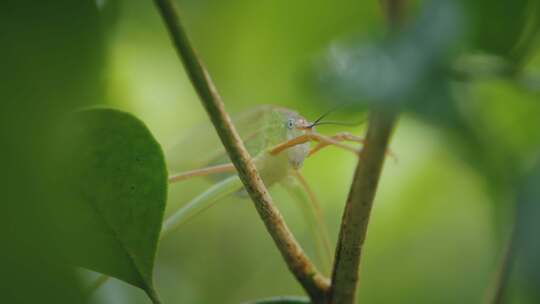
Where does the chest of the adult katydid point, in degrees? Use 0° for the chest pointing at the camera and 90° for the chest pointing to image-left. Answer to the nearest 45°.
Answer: approximately 270°
